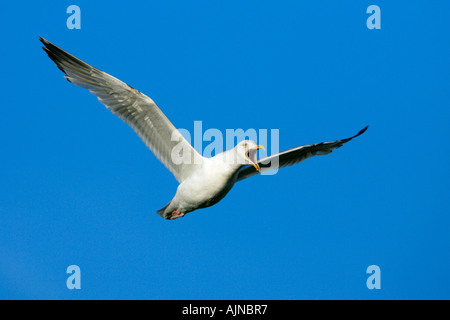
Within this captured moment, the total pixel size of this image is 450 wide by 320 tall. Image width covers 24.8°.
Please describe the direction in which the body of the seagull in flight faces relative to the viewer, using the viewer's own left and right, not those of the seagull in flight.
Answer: facing the viewer and to the right of the viewer
